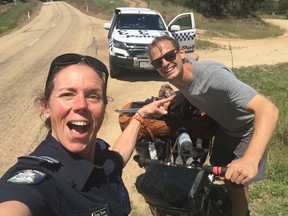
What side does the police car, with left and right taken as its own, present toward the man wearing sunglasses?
front

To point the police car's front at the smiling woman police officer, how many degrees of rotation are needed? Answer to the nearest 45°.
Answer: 0° — it already faces them

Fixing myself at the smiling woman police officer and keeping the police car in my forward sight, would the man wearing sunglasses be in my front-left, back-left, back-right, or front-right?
front-right

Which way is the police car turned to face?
toward the camera

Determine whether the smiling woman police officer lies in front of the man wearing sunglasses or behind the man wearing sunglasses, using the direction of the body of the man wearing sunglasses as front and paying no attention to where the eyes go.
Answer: in front

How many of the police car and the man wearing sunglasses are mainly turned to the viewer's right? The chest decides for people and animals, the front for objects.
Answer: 0

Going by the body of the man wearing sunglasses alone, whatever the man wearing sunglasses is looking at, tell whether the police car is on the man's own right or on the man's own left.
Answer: on the man's own right

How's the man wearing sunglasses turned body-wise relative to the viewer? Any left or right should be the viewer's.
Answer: facing the viewer and to the left of the viewer
